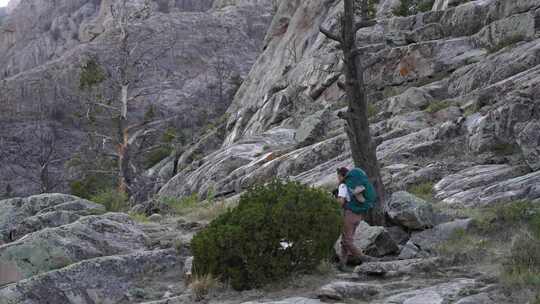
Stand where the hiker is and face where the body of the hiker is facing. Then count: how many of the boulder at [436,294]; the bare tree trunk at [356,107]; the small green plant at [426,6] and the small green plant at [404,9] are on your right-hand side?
3

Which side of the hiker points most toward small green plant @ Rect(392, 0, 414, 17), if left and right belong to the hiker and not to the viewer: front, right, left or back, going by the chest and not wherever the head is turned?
right

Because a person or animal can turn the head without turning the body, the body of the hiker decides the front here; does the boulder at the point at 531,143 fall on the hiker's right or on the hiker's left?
on the hiker's right

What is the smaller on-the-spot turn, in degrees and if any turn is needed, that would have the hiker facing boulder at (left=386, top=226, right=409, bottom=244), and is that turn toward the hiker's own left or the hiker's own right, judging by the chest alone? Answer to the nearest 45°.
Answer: approximately 135° to the hiker's own right

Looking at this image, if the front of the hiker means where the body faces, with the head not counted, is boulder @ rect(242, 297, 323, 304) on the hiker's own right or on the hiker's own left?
on the hiker's own left

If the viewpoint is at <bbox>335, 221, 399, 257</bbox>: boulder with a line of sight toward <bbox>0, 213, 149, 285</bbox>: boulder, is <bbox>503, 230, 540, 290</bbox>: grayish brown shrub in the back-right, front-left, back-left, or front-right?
back-left

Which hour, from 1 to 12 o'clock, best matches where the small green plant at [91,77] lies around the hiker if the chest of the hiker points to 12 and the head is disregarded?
The small green plant is roughly at 2 o'clock from the hiker.

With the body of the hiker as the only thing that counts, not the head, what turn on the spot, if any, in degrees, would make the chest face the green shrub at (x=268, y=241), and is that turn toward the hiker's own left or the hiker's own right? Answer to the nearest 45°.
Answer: approximately 45° to the hiker's own left

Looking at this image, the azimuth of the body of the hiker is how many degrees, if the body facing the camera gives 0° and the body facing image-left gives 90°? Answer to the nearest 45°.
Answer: approximately 90°

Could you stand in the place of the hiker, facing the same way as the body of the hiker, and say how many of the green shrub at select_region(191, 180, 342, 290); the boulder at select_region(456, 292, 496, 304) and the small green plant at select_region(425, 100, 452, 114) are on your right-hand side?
1

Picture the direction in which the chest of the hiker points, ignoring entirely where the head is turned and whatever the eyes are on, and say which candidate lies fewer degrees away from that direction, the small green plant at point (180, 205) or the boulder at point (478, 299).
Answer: the small green plant

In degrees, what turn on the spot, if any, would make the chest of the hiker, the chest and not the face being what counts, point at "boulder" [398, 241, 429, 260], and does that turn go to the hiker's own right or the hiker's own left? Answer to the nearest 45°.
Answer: approximately 180°

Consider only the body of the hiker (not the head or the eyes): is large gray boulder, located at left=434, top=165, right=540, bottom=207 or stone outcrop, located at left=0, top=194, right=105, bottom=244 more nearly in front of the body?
the stone outcrop

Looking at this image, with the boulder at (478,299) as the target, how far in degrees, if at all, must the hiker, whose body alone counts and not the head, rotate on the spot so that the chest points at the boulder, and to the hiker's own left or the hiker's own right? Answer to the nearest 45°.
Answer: approximately 135° to the hiker's own left

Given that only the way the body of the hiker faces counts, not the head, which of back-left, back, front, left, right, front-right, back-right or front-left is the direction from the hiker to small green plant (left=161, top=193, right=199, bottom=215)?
front-right
